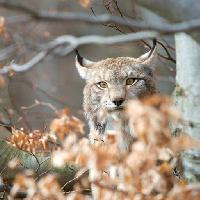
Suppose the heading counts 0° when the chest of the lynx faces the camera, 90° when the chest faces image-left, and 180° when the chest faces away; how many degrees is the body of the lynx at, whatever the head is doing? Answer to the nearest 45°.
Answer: approximately 0°
